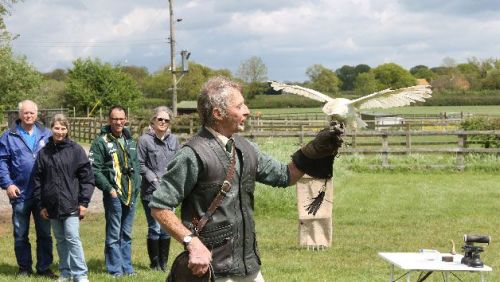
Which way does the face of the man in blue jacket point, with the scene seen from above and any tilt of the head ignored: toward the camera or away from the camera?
toward the camera

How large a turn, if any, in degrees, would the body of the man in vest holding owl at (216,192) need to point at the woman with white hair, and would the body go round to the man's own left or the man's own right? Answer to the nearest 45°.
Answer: approximately 135° to the man's own left

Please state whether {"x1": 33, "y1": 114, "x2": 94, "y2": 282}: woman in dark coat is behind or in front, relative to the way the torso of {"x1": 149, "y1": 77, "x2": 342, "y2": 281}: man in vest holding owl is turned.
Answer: behind

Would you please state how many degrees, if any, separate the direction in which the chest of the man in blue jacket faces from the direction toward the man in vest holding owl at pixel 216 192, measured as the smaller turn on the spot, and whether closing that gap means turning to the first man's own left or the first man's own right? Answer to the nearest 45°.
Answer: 0° — they already face them

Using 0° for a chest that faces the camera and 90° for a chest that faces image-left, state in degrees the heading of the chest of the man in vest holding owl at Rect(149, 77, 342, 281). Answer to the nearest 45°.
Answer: approximately 315°

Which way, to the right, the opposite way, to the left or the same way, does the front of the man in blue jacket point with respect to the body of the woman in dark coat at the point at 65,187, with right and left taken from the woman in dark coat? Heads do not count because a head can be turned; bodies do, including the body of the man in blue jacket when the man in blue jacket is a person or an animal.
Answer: the same way

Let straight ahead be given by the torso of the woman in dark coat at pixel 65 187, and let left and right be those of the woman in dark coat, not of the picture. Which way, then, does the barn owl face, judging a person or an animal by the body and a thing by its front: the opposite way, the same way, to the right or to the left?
to the right

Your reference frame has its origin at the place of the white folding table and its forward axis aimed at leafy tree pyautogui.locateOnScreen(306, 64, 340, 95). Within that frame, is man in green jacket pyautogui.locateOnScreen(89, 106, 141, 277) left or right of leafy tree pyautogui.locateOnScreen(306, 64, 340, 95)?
left

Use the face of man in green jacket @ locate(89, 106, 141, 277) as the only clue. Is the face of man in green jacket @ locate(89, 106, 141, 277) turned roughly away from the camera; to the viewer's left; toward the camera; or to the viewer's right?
toward the camera

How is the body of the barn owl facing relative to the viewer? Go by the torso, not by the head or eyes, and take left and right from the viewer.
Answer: facing the viewer and to the left of the viewer

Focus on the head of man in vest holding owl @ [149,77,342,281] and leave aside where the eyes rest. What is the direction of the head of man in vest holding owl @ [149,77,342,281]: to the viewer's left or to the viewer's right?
to the viewer's right

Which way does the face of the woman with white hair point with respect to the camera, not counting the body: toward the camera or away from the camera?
toward the camera

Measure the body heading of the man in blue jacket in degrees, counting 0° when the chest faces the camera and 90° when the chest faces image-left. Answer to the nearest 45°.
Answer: approximately 0°

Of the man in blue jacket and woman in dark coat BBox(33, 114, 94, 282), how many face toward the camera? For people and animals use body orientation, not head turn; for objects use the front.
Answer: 2

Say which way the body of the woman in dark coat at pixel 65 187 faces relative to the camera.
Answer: toward the camera

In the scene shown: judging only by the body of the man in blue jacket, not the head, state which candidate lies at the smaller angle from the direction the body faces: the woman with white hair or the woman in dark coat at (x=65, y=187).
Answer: the woman in dark coat

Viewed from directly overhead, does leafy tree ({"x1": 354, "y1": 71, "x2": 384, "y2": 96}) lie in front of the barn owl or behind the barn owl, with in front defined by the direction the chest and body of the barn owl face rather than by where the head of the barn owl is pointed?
behind

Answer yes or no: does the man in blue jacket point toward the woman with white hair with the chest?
no
